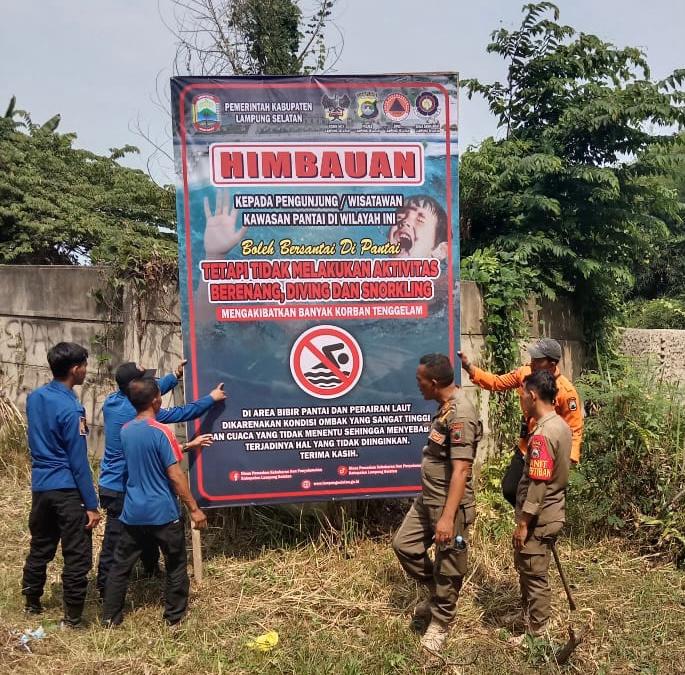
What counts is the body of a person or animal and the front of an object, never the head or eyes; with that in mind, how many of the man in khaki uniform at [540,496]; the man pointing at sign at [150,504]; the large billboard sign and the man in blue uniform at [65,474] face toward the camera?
1

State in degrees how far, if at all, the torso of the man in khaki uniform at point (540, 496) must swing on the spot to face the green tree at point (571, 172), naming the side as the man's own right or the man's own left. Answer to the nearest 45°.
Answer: approximately 90° to the man's own right

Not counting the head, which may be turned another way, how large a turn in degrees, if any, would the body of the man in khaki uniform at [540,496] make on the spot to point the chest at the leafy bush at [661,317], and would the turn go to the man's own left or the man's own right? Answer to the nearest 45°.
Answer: approximately 90° to the man's own right

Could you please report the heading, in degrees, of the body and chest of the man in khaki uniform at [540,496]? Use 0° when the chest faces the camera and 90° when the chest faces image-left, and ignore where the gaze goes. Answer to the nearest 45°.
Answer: approximately 90°

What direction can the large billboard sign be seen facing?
toward the camera

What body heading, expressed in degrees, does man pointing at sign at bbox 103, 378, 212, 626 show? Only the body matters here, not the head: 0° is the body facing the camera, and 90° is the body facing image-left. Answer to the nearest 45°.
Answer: approximately 225°

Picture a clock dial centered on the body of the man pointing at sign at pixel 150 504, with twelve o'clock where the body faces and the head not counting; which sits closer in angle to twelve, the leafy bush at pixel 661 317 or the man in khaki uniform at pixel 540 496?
the leafy bush

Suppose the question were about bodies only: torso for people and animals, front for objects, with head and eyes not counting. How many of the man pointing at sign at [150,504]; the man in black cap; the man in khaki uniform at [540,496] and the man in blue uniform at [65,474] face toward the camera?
0

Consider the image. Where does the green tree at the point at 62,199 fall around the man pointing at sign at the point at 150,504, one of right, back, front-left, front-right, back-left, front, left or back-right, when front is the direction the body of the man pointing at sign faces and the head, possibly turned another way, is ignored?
front-left

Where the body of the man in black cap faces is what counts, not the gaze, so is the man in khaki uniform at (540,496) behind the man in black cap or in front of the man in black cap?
in front

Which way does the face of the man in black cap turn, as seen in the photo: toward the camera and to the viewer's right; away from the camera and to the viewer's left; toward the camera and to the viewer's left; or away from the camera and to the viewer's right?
away from the camera and to the viewer's right
